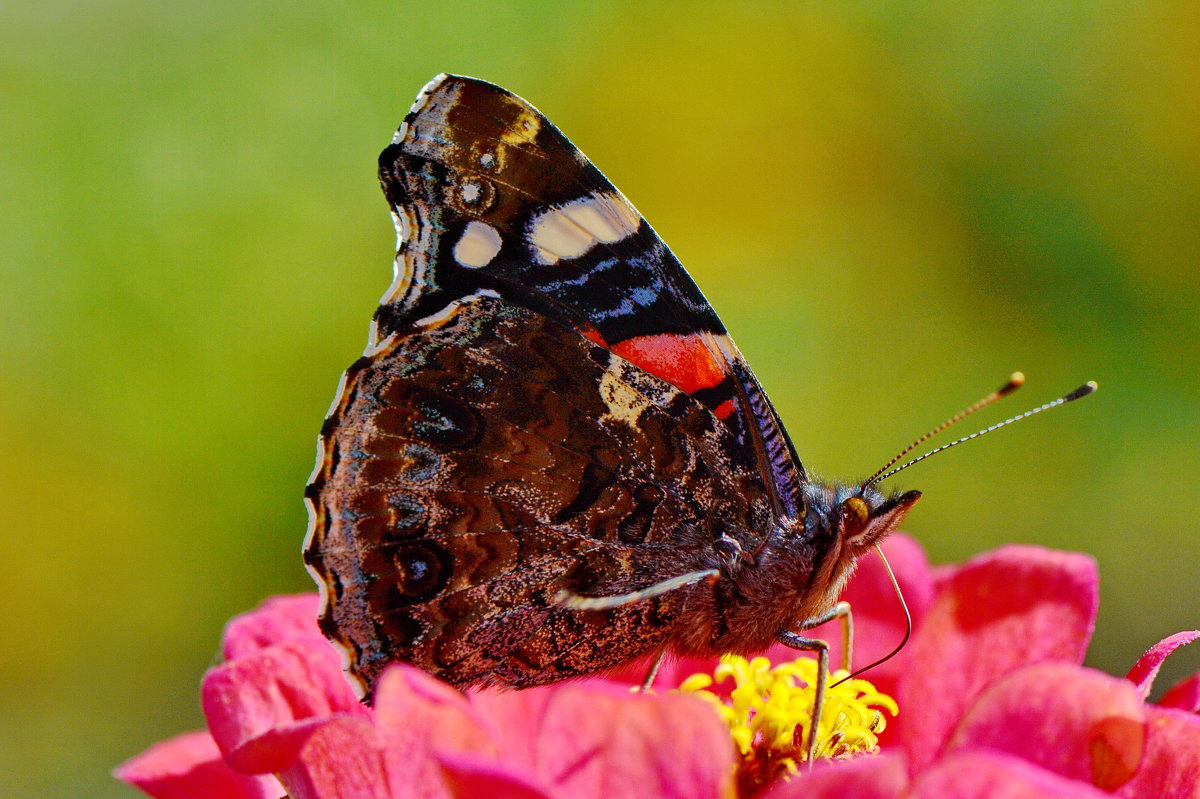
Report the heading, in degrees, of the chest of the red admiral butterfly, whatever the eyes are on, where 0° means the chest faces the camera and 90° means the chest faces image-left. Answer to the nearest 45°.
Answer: approximately 270°
